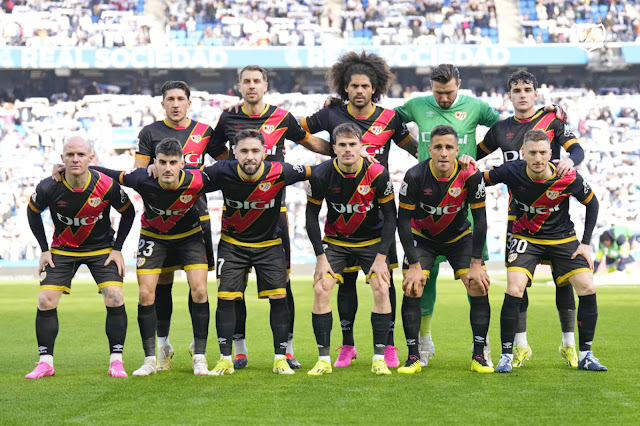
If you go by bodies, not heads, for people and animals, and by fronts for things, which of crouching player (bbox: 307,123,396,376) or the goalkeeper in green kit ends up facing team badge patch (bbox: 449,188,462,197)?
the goalkeeper in green kit

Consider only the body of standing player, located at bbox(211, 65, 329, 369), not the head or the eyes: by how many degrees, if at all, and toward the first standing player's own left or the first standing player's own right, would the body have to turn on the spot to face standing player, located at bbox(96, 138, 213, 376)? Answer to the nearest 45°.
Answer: approximately 45° to the first standing player's own right

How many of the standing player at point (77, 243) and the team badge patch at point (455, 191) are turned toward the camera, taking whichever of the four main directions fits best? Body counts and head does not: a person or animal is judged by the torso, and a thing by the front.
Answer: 2

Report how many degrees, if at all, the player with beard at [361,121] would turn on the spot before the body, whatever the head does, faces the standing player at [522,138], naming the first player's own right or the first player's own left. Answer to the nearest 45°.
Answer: approximately 90° to the first player's own left

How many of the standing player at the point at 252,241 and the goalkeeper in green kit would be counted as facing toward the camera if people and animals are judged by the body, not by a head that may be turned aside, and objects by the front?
2

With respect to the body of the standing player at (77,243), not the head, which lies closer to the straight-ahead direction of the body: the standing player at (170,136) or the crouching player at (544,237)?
the crouching player

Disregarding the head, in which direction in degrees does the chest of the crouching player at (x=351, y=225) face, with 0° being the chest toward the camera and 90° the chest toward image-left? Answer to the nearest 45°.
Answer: approximately 0°

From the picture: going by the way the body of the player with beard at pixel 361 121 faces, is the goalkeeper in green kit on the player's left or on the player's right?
on the player's left

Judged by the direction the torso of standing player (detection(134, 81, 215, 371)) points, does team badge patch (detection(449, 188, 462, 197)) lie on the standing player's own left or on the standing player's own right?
on the standing player's own left

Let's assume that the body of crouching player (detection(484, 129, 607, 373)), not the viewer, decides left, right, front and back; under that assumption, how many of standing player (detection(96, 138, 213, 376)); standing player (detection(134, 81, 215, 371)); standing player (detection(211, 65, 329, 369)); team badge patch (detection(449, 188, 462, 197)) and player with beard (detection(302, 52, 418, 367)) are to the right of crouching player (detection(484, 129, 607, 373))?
5

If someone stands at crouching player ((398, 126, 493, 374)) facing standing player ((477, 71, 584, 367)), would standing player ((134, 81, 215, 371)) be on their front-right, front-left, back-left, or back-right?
back-left
